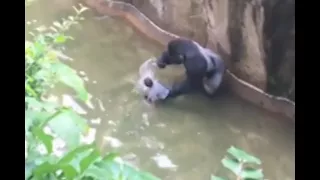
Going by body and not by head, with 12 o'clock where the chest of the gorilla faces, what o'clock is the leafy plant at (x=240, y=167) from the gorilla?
The leafy plant is roughly at 9 o'clock from the gorilla.

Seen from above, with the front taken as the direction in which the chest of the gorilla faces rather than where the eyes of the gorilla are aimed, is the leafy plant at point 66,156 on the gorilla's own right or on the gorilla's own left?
on the gorilla's own left

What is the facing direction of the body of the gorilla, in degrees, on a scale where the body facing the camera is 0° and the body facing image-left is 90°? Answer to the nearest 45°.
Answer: approximately 90°
